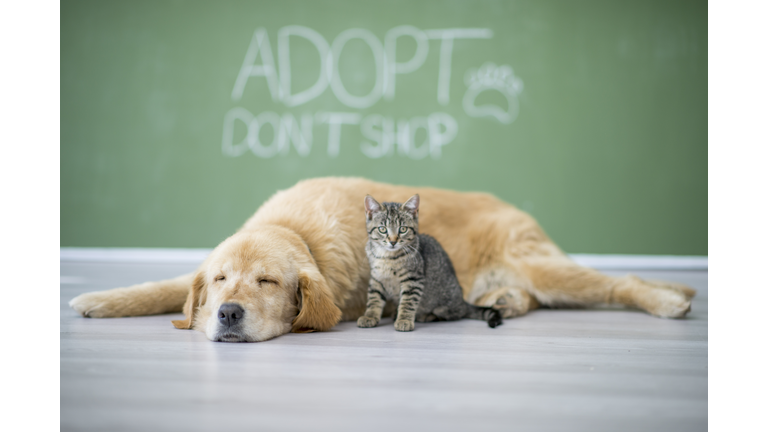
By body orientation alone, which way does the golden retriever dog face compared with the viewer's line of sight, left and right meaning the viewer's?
facing the viewer and to the left of the viewer

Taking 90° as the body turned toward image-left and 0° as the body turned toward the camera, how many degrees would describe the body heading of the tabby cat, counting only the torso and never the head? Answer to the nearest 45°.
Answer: approximately 45°
